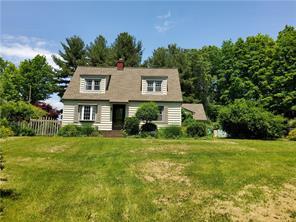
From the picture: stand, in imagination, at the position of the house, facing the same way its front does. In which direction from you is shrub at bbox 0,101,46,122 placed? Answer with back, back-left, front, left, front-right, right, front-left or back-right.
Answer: right

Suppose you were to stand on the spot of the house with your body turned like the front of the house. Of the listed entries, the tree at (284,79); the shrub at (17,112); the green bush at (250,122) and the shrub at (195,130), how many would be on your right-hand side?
1

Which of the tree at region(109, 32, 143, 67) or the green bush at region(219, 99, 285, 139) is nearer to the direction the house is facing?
the green bush

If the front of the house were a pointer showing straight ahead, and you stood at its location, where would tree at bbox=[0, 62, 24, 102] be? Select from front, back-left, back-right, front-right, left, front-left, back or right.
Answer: back-right

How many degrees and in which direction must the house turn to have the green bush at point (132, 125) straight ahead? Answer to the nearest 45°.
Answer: approximately 45° to its left

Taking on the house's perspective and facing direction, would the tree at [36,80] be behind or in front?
behind

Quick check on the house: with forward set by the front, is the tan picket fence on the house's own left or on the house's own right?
on the house's own right

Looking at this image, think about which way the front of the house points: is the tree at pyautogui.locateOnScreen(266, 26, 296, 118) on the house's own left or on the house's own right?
on the house's own left

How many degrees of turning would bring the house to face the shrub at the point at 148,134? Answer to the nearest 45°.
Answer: approximately 45° to its left

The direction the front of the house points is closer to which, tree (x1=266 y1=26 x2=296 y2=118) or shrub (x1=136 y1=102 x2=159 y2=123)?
the shrub

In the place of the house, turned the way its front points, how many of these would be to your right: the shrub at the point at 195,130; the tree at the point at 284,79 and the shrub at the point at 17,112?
1

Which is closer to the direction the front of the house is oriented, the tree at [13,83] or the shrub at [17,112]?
the shrub

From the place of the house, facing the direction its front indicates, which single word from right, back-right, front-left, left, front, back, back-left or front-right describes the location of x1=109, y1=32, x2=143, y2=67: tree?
back

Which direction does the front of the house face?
toward the camera
